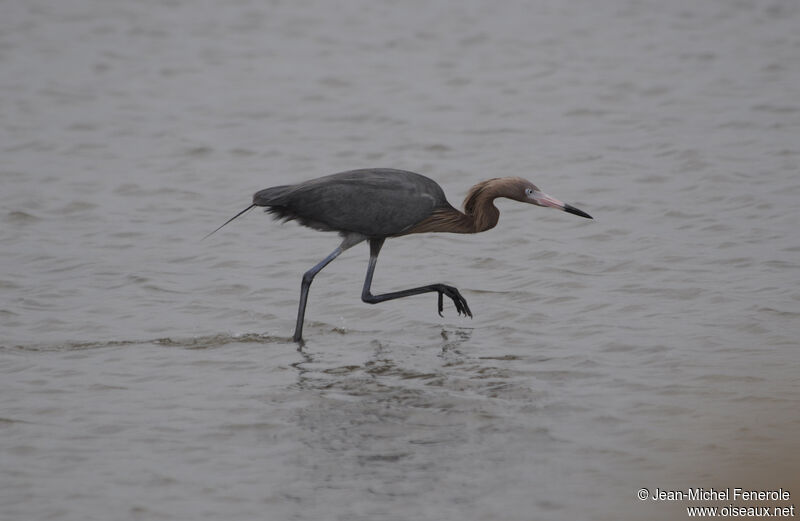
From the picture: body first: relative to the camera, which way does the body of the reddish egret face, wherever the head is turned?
to the viewer's right
